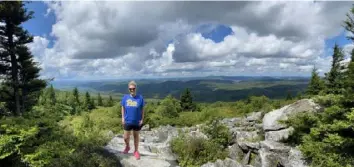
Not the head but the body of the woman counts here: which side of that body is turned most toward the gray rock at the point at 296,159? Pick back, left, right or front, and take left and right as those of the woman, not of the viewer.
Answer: left

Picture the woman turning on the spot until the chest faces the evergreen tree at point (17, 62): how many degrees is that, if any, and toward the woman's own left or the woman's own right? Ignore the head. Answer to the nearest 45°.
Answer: approximately 135° to the woman's own right

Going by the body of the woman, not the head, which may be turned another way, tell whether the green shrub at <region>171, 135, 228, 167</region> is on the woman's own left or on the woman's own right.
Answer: on the woman's own left

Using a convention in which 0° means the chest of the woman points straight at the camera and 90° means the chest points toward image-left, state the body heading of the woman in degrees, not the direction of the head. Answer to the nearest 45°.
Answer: approximately 0°

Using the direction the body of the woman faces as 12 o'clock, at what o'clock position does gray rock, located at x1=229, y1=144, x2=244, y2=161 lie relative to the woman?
The gray rock is roughly at 8 o'clock from the woman.

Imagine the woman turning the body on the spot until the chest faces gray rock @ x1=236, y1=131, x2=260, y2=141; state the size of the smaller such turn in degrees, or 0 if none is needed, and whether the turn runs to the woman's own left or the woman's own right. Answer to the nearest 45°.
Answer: approximately 135° to the woman's own left

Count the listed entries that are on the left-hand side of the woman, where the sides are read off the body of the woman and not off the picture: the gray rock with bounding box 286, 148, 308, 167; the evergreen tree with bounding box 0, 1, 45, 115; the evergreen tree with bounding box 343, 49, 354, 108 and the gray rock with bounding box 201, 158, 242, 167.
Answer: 3

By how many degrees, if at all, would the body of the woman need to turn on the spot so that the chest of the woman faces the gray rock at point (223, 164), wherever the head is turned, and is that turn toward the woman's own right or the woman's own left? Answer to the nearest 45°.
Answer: approximately 90° to the woman's own left

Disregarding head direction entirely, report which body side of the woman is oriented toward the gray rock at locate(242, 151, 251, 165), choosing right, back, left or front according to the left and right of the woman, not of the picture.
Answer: left
